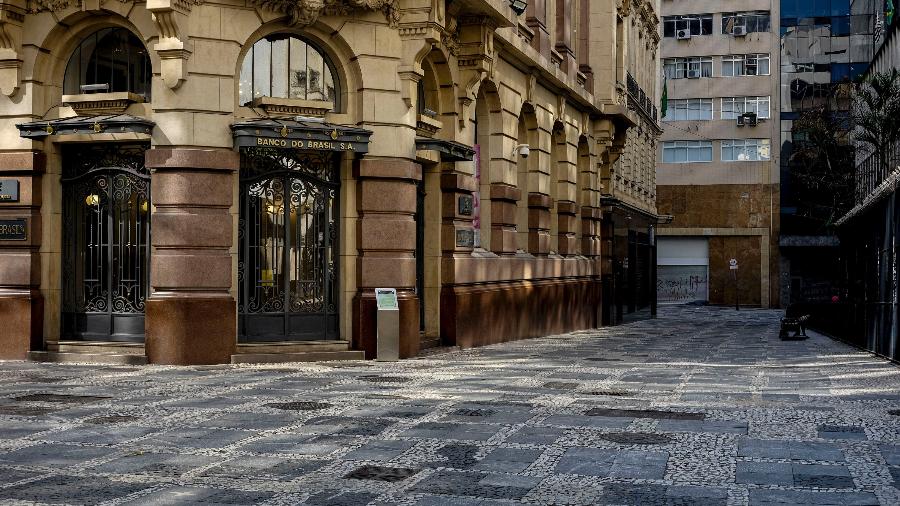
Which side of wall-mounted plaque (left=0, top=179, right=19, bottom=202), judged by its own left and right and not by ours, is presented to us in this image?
front

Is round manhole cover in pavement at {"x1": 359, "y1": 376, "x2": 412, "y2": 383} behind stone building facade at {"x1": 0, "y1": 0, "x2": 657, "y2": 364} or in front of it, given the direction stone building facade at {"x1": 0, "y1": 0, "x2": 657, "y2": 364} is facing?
in front

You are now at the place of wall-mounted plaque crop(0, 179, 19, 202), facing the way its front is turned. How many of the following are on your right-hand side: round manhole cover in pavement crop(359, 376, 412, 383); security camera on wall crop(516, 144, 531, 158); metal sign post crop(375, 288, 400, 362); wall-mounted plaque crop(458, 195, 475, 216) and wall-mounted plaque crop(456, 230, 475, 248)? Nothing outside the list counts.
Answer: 0

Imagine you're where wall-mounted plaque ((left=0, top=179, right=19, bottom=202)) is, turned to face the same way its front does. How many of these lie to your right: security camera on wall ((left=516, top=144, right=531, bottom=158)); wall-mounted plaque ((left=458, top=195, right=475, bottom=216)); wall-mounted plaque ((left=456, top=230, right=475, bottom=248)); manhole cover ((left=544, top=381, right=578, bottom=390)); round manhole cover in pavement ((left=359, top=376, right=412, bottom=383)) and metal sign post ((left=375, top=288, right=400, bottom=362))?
0

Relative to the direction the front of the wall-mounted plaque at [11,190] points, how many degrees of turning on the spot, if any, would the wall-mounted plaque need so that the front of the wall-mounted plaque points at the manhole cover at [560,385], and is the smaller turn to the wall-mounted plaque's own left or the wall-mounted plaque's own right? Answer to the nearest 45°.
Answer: approximately 45° to the wall-mounted plaque's own left

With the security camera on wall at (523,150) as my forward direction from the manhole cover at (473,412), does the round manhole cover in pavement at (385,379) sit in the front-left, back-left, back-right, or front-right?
front-left

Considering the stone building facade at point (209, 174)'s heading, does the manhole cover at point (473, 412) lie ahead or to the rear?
ahead

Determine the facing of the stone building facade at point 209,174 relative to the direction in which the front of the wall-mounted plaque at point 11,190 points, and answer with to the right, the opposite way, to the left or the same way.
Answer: the same way

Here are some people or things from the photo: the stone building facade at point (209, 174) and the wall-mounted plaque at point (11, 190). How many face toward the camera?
2

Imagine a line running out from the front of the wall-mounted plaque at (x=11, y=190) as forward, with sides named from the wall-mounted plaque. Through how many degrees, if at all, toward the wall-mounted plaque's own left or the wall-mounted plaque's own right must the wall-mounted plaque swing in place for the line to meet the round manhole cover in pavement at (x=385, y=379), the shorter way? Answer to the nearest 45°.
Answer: approximately 45° to the wall-mounted plaque's own left

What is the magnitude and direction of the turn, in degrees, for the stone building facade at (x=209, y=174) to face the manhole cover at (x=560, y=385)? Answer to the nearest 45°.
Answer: approximately 45° to its left

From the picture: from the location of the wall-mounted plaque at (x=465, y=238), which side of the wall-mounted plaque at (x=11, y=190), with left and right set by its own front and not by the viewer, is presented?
left

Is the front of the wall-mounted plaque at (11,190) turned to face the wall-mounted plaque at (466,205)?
no
